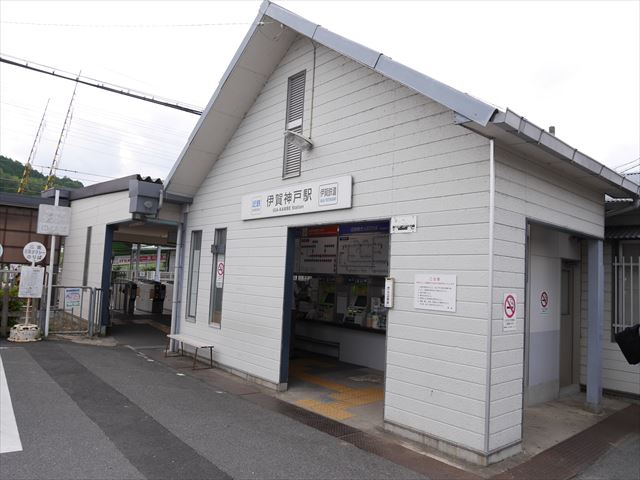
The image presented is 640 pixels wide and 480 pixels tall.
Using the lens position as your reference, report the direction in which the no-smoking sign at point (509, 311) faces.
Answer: facing the viewer and to the right of the viewer

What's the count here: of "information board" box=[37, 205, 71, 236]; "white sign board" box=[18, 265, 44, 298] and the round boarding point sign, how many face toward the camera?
3

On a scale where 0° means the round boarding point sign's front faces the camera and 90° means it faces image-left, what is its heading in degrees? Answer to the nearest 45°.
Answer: approximately 0°

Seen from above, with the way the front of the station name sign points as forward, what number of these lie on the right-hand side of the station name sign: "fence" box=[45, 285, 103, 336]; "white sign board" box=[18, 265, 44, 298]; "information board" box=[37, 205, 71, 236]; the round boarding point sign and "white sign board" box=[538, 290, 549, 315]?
4

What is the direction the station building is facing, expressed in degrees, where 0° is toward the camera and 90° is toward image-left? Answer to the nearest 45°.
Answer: approximately 45°

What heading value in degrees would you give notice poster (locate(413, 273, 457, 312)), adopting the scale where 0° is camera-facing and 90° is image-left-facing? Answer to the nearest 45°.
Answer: approximately 45°

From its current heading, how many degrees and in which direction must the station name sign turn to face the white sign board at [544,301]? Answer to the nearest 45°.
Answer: approximately 135° to its left

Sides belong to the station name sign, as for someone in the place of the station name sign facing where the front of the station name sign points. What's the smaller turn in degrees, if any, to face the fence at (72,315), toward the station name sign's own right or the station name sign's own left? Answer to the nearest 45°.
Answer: approximately 90° to the station name sign's own right

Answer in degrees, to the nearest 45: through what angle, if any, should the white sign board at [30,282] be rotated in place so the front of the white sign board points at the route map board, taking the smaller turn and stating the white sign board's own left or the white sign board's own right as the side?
approximately 45° to the white sign board's own left
